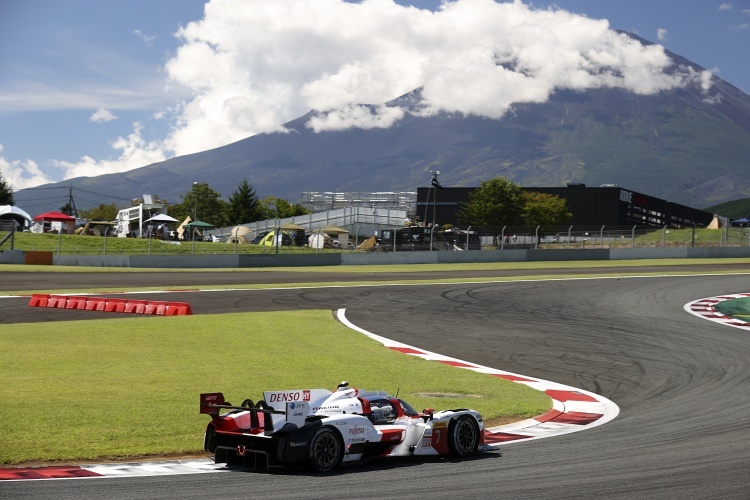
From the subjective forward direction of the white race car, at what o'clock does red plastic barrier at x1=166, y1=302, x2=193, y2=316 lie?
The red plastic barrier is roughly at 10 o'clock from the white race car.

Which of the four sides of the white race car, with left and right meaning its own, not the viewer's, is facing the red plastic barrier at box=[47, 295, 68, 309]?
left

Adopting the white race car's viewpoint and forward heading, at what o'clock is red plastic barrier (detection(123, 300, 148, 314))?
The red plastic barrier is roughly at 10 o'clock from the white race car.

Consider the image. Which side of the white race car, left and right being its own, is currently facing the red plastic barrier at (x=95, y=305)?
left

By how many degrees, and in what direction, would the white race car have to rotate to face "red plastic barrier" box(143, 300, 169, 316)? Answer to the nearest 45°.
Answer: approximately 45° to its left

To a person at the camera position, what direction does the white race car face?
facing away from the viewer and to the right of the viewer
